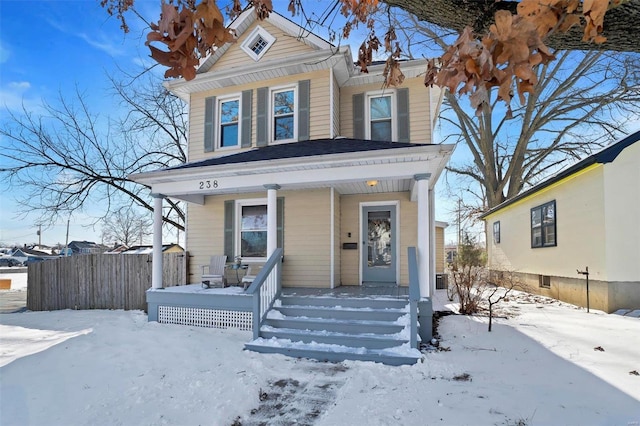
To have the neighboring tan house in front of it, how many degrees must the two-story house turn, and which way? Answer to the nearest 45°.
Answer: approximately 90° to its left

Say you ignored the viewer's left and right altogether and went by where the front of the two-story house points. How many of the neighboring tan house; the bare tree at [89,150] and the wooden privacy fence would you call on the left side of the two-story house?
1

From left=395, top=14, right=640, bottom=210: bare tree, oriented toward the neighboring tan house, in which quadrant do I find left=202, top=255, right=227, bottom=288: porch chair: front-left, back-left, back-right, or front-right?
front-right

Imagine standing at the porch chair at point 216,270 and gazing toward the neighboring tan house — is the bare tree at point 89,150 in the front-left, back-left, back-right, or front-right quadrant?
back-left

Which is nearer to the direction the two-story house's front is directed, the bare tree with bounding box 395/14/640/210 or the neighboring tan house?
the neighboring tan house

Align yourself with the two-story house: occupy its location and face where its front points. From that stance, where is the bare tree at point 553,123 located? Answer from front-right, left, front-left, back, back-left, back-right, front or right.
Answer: back-left

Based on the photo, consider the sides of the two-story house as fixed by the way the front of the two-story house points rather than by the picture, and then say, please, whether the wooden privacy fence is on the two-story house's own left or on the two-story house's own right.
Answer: on the two-story house's own right

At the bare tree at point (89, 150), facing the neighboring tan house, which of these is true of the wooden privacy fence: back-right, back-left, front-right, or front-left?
front-right

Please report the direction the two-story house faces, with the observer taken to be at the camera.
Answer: facing the viewer

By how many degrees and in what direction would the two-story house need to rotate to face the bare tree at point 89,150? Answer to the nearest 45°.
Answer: approximately 135° to its right
